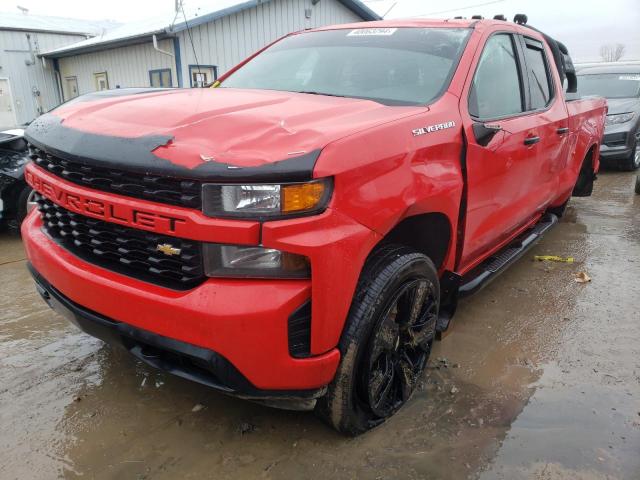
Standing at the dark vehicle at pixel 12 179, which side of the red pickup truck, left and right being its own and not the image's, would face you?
right

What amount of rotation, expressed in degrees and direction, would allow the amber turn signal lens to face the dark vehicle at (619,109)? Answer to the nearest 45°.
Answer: approximately 180°

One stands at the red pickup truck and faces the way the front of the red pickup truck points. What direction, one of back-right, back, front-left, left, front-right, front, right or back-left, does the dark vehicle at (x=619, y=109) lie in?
back

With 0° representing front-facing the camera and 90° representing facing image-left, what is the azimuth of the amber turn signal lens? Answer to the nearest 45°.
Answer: approximately 45°

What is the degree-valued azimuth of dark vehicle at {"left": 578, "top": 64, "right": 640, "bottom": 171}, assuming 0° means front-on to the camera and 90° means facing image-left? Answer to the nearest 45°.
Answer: approximately 45°

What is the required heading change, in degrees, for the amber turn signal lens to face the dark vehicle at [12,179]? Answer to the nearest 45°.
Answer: approximately 90° to its right

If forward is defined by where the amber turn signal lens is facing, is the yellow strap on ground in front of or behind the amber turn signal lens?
behind

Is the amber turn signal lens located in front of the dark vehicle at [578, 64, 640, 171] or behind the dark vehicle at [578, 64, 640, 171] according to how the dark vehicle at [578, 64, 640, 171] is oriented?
in front

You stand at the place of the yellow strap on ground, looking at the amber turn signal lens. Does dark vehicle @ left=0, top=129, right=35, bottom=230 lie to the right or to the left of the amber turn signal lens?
right

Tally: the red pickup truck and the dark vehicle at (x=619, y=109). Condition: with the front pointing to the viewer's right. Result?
0

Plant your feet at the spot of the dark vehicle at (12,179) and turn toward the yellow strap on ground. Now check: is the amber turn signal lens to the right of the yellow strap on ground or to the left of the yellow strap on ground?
right

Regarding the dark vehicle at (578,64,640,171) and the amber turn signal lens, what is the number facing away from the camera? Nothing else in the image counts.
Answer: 0
